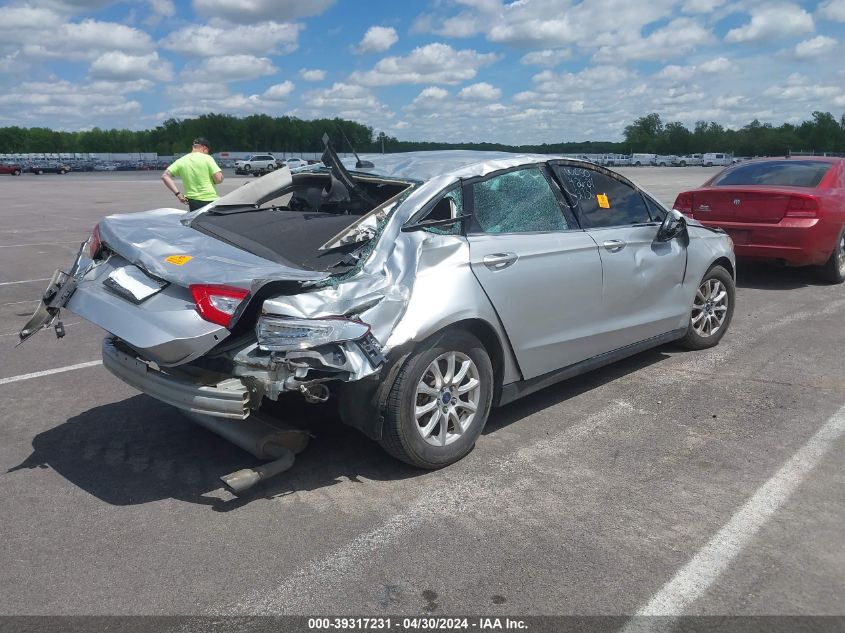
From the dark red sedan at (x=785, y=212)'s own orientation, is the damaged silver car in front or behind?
behind

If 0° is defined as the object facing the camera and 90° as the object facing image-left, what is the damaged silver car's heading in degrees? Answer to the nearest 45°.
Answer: approximately 225°

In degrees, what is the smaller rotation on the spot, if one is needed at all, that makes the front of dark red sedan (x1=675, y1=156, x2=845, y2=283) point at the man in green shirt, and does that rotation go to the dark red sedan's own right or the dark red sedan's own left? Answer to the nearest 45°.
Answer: approximately 135° to the dark red sedan's own left

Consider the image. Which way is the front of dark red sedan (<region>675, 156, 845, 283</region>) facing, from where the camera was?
facing away from the viewer and to the right of the viewer

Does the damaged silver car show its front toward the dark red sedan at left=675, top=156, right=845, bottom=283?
yes

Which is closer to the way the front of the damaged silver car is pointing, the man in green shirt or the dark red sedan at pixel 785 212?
the dark red sedan

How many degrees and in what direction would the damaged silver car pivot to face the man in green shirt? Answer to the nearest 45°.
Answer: approximately 45° to its left
